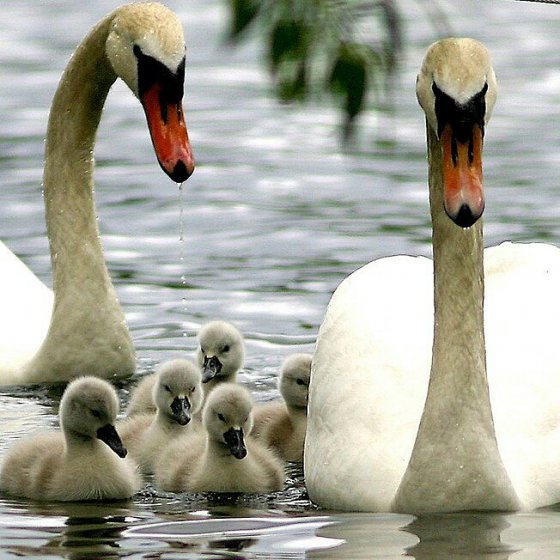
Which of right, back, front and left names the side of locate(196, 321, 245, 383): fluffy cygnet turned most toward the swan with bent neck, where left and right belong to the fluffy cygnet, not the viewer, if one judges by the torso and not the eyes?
right

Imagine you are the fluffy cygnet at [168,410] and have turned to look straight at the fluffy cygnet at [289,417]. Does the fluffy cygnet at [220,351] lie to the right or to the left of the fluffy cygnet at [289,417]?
left

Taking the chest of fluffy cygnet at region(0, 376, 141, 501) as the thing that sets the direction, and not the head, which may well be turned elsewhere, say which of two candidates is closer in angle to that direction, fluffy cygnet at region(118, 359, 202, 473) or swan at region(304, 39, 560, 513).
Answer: the swan

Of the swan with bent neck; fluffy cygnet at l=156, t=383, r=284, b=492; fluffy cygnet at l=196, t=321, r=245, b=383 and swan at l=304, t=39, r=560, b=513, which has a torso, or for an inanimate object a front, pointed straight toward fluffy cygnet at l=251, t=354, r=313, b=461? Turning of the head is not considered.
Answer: the swan with bent neck

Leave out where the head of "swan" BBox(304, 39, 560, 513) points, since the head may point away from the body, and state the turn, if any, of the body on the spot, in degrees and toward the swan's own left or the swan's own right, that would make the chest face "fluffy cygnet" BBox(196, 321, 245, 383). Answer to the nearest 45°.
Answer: approximately 135° to the swan's own right

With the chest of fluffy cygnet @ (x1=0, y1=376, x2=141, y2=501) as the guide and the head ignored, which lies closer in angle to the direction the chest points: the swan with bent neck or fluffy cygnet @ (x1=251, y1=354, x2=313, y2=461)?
the fluffy cygnet

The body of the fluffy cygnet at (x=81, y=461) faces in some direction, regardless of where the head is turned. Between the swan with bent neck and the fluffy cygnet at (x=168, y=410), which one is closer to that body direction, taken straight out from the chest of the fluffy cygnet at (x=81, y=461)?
the fluffy cygnet

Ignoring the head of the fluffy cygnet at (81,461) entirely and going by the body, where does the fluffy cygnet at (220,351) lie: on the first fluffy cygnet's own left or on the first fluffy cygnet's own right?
on the first fluffy cygnet's own left

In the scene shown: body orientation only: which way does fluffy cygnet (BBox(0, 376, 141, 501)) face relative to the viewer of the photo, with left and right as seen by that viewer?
facing the viewer and to the right of the viewer

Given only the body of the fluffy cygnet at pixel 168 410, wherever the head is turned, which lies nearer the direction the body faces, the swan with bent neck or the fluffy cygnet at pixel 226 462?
the fluffy cygnet
